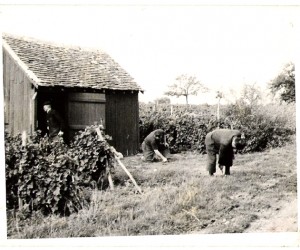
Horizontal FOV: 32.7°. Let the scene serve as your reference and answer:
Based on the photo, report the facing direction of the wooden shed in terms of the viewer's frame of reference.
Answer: facing the viewer and to the right of the viewer

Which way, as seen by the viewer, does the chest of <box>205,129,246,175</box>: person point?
to the viewer's right

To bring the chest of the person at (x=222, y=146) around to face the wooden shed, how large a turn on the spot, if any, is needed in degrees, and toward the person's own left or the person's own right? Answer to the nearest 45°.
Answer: approximately 180°

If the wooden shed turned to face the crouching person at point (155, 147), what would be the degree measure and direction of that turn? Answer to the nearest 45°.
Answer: approximately 45° to its left
